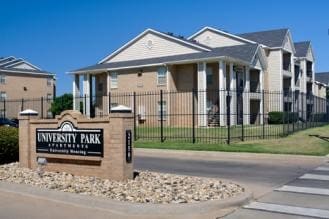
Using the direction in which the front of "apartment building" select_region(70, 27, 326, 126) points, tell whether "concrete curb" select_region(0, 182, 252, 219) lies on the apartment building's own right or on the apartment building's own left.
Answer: on the apartment building's own right

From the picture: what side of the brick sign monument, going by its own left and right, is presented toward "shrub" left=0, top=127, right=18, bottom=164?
right

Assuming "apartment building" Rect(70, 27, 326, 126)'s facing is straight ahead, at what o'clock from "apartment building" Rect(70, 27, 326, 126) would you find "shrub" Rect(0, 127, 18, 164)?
The shrub is roughly at 2 o'clock from the apartment building.

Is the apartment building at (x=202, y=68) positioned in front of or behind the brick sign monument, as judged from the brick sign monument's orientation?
behind

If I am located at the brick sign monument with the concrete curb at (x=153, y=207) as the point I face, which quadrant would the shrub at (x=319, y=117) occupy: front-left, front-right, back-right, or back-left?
back-left

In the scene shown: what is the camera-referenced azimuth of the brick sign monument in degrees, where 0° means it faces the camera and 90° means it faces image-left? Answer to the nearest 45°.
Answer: approximately 45°

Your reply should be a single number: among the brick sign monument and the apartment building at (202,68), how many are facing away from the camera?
0

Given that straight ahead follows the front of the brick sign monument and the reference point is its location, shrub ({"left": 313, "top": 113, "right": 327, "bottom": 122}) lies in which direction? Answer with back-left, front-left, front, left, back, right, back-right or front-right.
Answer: back
